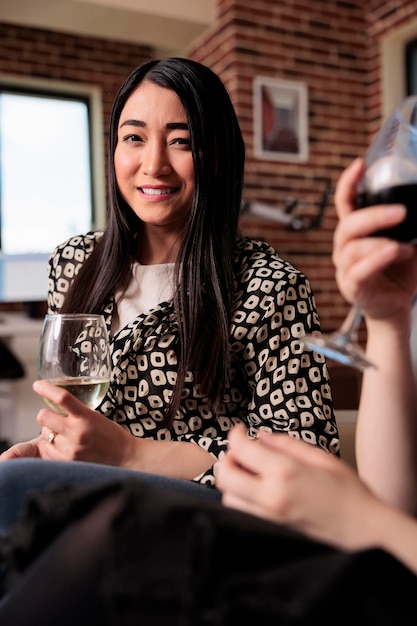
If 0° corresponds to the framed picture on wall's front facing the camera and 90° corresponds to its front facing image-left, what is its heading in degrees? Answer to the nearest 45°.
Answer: approximately 315°

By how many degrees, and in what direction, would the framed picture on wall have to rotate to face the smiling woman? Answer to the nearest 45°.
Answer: approximately 45° to its right

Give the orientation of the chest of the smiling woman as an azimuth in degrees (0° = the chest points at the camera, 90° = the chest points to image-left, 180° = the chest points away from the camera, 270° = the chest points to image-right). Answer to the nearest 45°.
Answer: approximately 45°

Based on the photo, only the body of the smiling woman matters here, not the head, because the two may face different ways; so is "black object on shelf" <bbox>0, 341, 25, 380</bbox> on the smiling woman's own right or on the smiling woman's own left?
on the smiling woman's own right

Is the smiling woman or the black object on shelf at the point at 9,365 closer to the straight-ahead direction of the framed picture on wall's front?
the smiling woman
